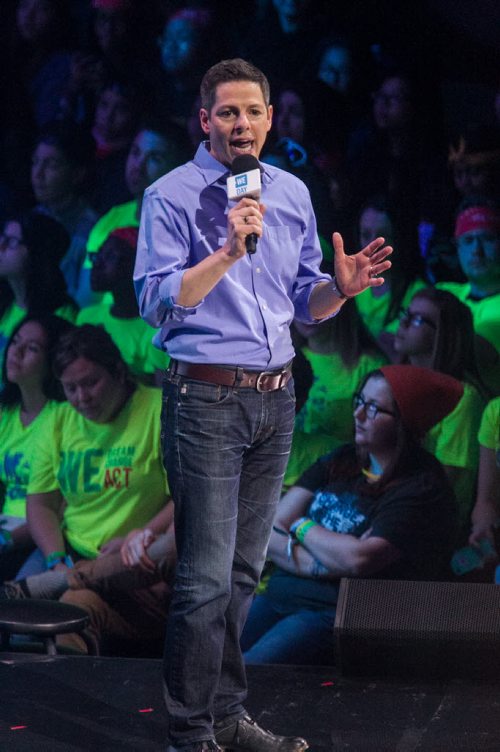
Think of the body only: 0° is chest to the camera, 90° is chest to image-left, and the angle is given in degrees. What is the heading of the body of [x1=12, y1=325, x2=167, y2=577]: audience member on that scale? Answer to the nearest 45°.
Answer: approximately 0°

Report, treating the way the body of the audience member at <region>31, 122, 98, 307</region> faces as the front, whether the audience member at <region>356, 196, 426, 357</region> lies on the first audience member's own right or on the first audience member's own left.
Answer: on the first audience member's own left

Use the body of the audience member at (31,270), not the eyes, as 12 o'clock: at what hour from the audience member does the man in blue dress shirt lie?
The man in blue dress shirt is roughly at 10 o'clock from the audience member.

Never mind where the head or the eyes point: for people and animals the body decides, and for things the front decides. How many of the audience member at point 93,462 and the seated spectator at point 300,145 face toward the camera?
2

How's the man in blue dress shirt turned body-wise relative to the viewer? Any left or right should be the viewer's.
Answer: facing the viewer and to the right of the viewer

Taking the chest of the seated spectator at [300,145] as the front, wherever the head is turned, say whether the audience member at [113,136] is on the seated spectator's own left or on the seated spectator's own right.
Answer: on the seated spectator's own right

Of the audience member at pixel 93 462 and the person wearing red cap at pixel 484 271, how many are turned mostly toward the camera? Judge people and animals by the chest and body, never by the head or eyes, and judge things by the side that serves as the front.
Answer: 2

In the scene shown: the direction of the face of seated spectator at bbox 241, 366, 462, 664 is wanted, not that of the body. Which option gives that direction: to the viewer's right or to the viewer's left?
to the viewer's left

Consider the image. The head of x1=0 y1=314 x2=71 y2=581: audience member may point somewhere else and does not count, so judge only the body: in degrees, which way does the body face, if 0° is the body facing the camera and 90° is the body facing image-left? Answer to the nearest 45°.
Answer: approximately 45°

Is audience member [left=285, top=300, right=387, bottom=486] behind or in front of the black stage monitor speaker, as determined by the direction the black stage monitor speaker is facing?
behind
